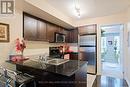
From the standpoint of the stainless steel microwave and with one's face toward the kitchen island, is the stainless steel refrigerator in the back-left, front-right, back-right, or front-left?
back-left

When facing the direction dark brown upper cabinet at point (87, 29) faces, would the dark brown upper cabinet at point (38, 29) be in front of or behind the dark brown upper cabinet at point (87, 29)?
in front

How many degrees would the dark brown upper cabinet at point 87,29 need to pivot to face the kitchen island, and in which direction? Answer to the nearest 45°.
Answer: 0° — it already faces it

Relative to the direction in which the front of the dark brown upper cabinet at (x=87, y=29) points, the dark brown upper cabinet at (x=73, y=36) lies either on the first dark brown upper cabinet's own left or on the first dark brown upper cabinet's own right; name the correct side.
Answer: on the first dark brown upper cabinet's own right

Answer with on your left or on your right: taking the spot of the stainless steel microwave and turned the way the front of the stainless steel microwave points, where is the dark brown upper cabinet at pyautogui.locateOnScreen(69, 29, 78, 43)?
on your left

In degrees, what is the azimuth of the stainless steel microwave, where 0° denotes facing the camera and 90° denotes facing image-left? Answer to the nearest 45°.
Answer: approximately 315°

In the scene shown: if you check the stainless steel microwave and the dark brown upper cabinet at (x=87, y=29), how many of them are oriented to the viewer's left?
0

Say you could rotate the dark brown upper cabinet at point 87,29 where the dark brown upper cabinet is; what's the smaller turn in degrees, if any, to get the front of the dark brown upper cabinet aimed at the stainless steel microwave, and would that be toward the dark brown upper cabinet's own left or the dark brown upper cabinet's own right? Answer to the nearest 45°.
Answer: approximately 45° to the dark brown upper cabinet's own right

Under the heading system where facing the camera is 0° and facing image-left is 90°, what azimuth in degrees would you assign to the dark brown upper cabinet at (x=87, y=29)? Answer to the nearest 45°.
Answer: approximately 0°

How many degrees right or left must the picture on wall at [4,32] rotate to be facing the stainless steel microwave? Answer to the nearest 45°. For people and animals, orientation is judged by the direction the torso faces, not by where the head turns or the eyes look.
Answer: approximately 90° to its left

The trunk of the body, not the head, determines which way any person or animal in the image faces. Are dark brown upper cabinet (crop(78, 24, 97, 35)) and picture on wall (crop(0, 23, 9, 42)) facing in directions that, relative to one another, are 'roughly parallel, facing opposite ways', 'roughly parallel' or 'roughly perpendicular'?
roughly perpendicular

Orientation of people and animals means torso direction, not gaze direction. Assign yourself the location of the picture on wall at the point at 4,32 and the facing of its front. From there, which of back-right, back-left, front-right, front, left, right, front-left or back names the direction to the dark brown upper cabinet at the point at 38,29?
left

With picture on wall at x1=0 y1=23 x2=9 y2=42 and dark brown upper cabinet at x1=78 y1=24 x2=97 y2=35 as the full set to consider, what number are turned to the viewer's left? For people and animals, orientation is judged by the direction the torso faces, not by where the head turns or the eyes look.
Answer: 0
